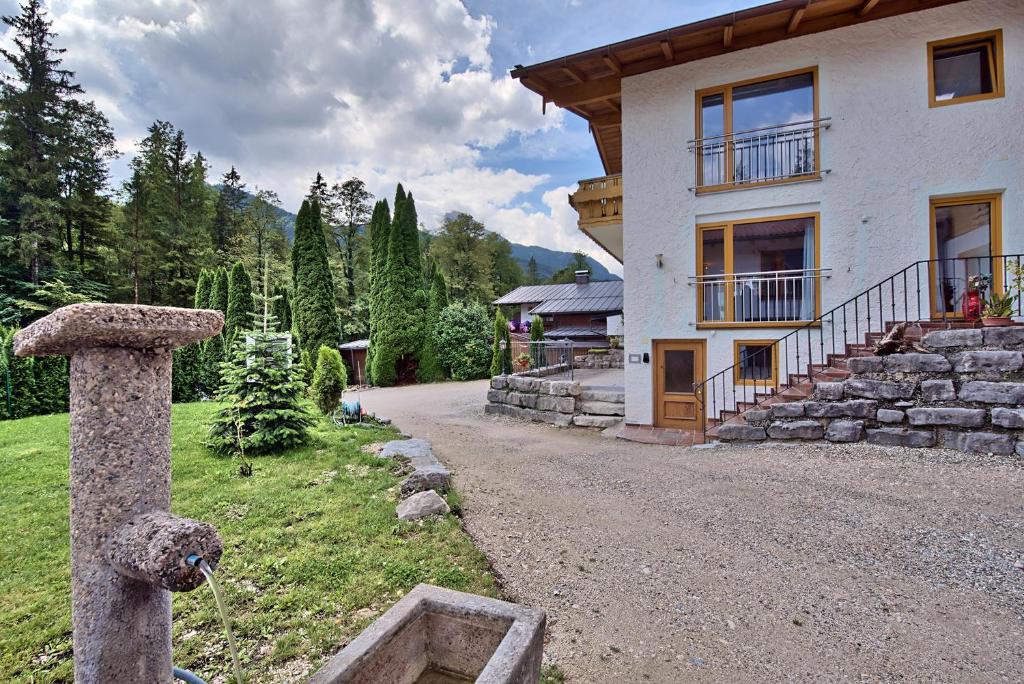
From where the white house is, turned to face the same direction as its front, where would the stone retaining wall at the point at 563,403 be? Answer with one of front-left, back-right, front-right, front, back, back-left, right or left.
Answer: right

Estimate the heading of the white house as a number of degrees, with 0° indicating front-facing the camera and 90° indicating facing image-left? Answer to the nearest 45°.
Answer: approximately 0°

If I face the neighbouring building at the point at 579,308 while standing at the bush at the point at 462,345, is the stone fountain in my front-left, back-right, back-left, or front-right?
back-right

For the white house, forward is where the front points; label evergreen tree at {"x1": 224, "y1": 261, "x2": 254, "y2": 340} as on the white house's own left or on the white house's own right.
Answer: on the white house's own right

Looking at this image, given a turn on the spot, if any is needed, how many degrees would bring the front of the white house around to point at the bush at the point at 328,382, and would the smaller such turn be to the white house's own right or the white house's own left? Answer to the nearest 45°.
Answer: approximately 90° to the white house's own right

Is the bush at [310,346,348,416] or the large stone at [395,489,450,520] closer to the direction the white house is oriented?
the large stone

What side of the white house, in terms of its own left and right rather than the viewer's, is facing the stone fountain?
front

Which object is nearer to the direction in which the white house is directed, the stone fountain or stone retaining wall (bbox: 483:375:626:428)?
the stone fountain

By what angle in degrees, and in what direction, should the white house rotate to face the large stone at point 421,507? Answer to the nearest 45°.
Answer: approximately 45° to its right
